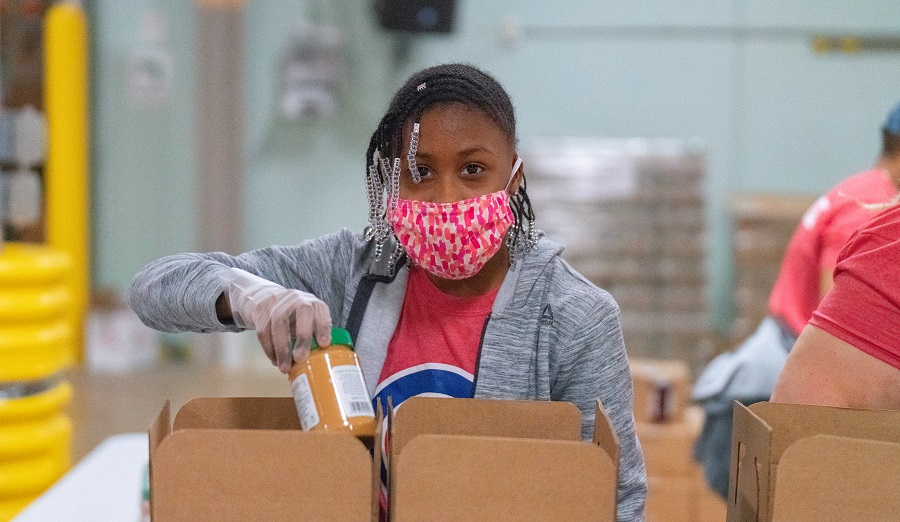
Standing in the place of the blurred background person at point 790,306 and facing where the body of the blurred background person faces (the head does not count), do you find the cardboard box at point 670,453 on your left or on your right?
on your left

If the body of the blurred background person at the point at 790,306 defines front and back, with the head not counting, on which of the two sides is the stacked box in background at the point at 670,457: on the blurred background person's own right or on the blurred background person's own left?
on the blurred background person's own left

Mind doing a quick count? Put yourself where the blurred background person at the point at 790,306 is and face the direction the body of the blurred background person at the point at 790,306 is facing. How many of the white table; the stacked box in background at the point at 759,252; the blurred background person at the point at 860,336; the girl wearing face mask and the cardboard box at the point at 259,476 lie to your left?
1

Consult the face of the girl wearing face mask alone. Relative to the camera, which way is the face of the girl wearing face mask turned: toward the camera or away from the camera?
toward the camera

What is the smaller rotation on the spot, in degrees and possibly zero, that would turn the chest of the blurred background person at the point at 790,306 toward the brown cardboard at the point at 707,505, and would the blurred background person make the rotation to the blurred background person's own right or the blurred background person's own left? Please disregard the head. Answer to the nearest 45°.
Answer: approximately 90° to the blurred background person's own left
